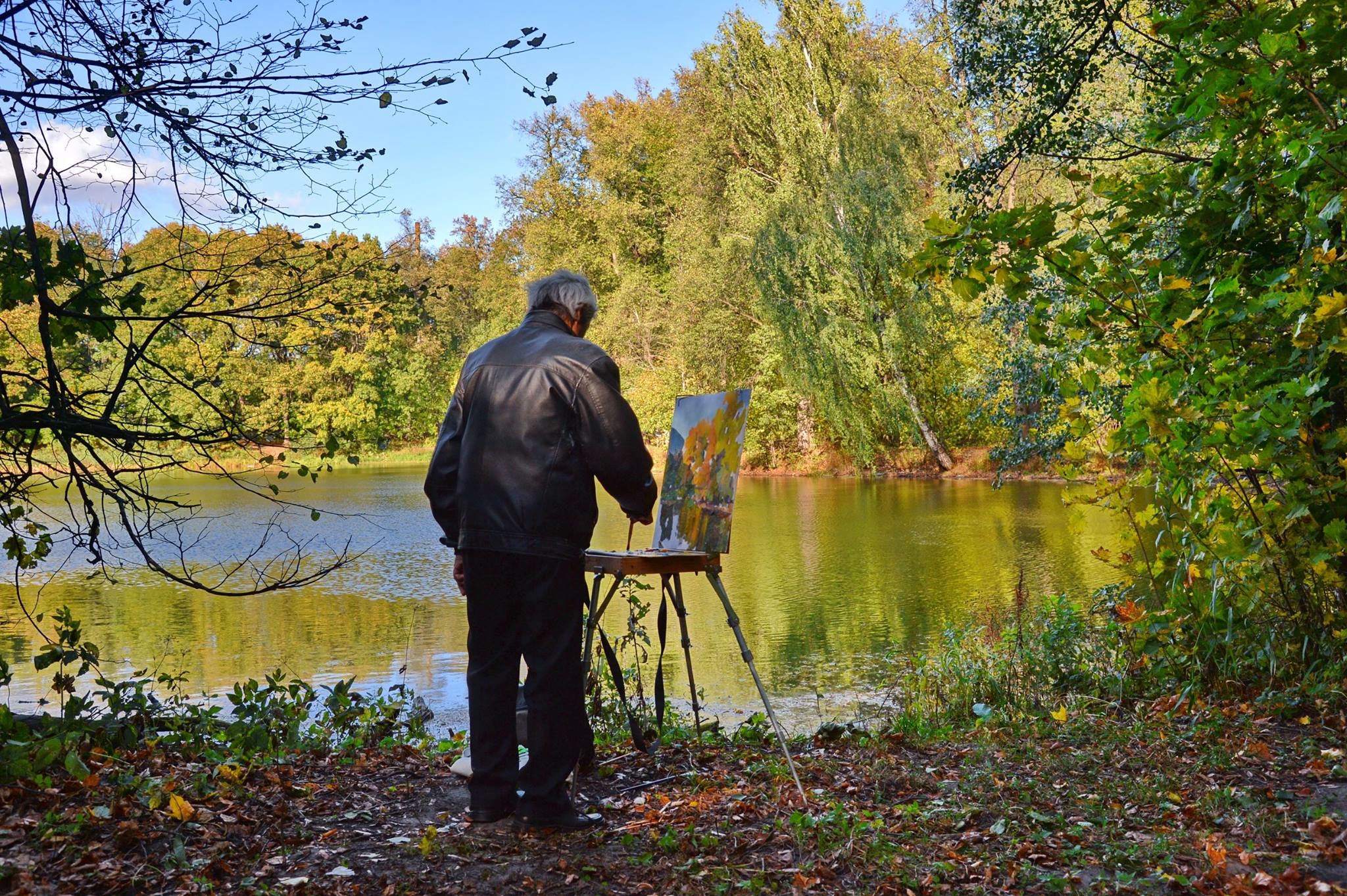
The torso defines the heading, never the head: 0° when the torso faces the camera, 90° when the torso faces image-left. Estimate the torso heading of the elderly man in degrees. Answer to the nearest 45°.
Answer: approximately 225°

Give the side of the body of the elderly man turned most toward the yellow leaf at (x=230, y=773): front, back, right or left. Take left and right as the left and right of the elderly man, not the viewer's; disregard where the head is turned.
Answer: left

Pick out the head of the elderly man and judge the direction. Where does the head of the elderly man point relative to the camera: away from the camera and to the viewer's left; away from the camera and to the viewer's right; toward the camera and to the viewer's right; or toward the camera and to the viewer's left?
away from the camera and to the viewer's right

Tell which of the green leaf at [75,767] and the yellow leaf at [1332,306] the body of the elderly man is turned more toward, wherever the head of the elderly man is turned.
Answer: the yellow leaf

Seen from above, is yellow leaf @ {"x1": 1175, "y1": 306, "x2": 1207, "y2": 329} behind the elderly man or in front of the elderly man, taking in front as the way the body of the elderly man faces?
in front

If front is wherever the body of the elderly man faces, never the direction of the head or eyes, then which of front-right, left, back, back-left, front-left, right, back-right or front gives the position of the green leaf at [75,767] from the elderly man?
back-left

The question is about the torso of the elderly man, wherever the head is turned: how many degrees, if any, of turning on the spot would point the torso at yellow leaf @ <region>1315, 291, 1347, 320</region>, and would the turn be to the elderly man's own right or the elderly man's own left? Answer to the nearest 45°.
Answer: approximately 45° to the elderly man's own right

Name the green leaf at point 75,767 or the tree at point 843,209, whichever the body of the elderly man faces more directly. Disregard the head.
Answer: the tree

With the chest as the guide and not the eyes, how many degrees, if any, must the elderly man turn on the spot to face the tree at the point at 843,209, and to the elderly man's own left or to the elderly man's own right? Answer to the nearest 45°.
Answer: approximately 45° to the elderly man's own left
